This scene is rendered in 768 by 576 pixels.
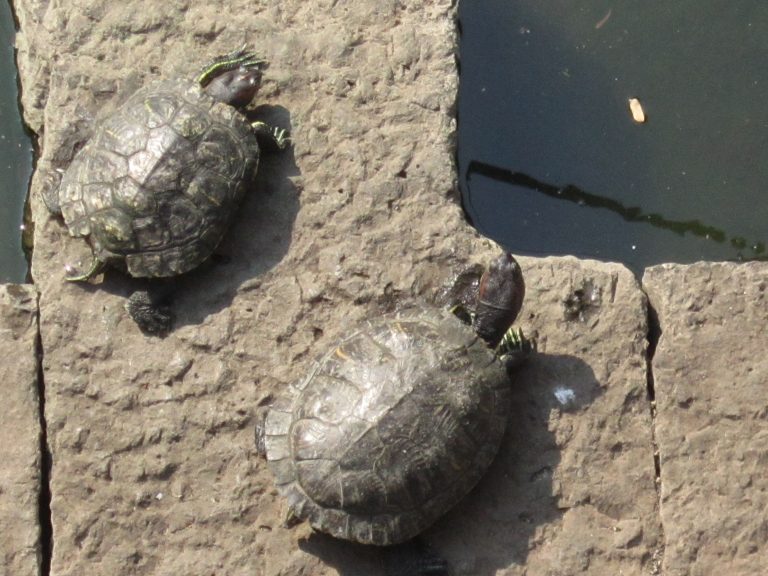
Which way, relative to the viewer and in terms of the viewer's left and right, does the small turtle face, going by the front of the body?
facing away from the viewer and to the right of the viewer

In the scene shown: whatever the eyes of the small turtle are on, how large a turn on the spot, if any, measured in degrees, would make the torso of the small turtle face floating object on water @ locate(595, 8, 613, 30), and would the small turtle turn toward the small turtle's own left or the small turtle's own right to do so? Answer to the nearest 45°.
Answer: approximately 45° to the small turtle's own right

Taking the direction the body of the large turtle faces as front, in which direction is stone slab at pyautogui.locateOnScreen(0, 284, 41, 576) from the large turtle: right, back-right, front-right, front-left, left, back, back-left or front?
back-left

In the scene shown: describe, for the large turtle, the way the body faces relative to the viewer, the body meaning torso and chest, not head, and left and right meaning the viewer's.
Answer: facing away from the viewer and to the right of the viewer
